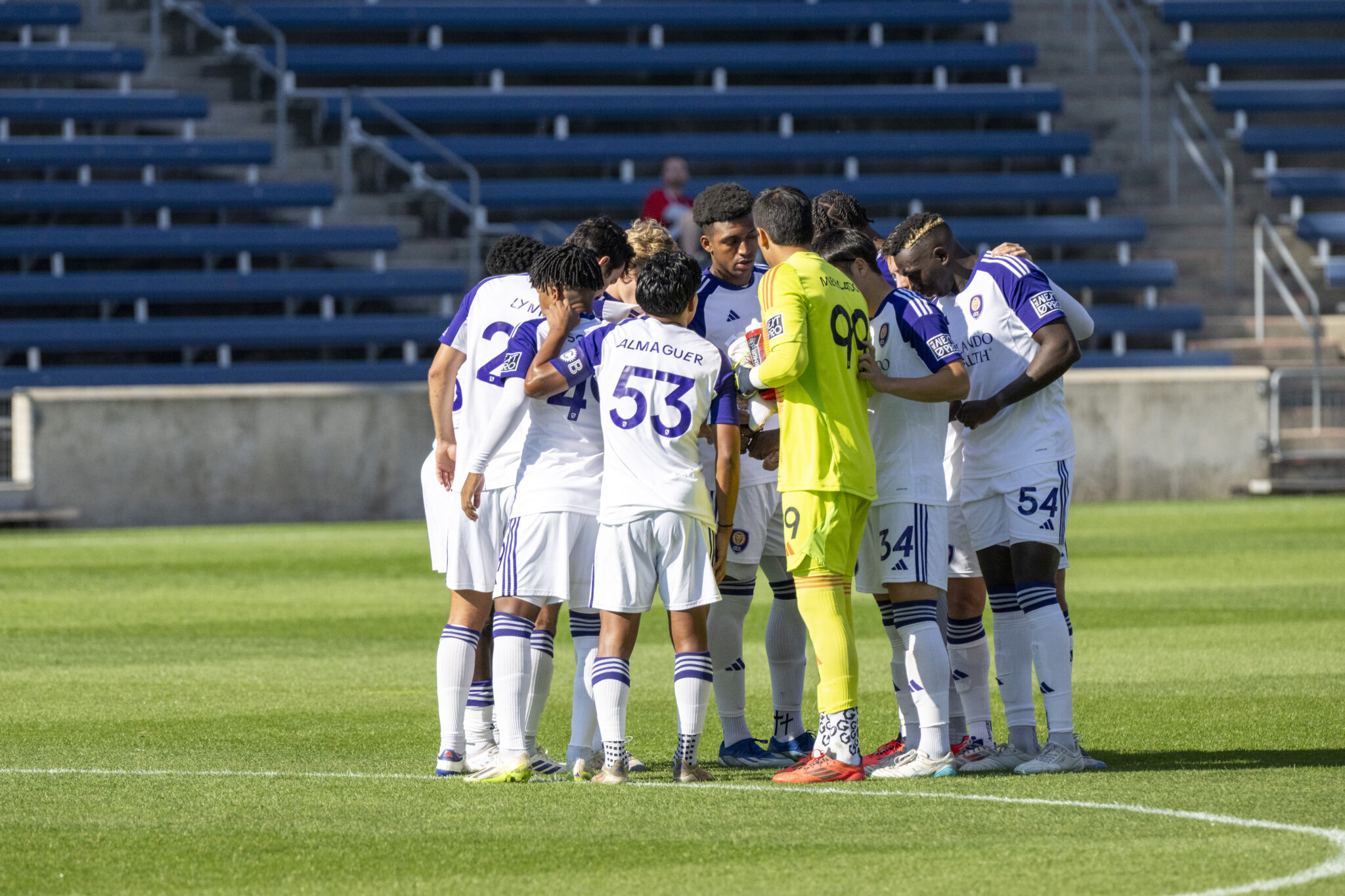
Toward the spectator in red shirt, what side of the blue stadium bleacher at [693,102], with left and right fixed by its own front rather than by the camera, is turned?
front

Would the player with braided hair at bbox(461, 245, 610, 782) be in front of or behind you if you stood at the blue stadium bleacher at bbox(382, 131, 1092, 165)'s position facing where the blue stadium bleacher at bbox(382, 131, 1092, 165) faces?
in front

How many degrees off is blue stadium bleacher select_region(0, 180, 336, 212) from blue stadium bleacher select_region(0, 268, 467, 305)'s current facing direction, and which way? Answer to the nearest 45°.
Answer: approximately 135° to its right

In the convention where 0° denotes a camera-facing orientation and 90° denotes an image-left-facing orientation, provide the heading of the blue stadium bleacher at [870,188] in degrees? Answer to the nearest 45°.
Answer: approximately 0°

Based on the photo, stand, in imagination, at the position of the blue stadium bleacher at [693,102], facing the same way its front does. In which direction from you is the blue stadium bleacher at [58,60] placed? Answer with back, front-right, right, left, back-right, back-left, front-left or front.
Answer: right

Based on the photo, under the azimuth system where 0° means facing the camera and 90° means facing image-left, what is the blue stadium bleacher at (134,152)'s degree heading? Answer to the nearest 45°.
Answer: approximately 0°
